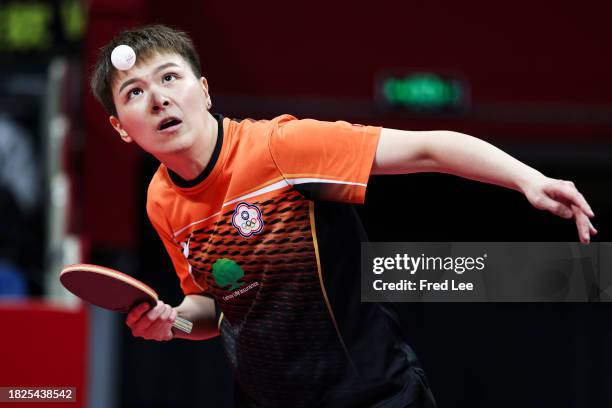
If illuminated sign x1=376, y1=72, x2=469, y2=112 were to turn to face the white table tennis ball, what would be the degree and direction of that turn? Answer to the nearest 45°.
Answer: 0° — it already faces it

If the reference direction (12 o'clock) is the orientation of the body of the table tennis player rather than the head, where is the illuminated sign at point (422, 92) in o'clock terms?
The illuminated sign is roughly at 5 o'clock from the table tennis player.

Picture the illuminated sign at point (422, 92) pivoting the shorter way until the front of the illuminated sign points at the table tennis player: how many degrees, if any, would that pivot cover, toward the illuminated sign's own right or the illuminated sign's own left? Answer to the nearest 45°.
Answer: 0° — it already faces them
